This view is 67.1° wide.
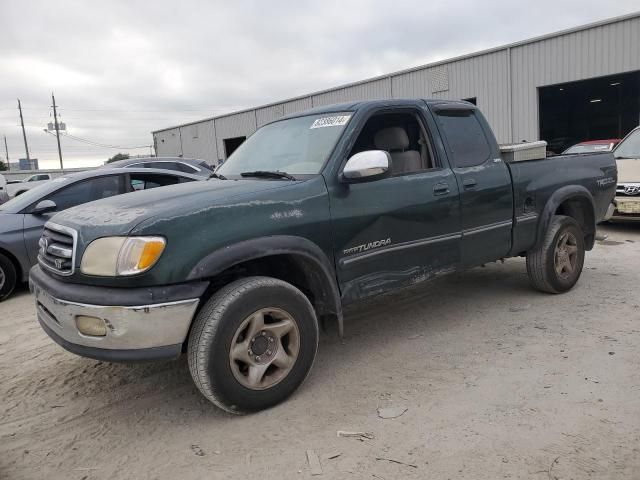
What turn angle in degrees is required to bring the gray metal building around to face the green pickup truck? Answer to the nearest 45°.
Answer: approximately 45° to its left

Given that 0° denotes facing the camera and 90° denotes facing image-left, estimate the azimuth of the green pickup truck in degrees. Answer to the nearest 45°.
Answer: approximately 45°

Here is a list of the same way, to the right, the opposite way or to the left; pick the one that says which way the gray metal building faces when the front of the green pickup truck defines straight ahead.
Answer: the same way

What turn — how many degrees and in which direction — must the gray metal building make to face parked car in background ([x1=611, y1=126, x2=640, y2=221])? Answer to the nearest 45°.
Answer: approximately 45° to its left

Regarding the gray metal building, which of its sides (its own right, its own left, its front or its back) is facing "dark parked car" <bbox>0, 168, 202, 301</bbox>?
front

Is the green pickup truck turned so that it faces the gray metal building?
no

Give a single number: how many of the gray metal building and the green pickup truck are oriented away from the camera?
0

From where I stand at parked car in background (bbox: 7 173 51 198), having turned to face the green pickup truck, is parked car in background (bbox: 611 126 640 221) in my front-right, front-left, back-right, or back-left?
front-left

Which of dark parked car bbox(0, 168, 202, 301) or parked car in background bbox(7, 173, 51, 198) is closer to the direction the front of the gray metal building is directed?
the dark parked car

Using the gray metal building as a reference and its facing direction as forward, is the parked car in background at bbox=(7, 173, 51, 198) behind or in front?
in front

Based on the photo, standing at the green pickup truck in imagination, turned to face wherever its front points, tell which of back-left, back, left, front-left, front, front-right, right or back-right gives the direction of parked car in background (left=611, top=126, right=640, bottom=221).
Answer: back

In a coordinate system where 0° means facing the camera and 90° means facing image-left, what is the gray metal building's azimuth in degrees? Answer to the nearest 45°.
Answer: approximately 45°
